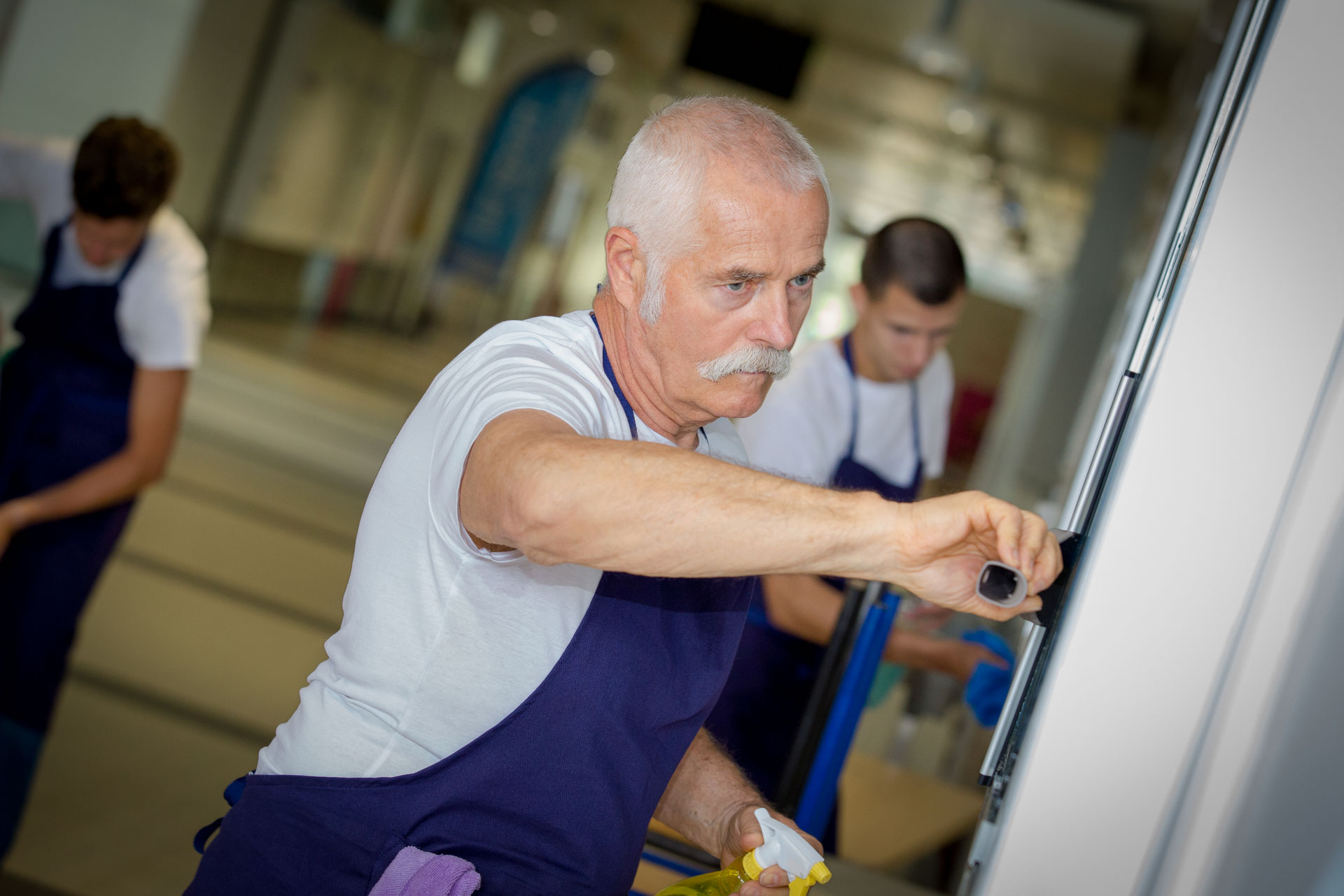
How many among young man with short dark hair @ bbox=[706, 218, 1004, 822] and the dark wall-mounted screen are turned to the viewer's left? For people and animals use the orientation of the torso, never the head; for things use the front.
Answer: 0

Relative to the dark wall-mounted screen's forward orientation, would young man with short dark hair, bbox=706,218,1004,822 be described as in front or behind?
in front

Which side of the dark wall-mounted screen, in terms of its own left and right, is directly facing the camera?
front

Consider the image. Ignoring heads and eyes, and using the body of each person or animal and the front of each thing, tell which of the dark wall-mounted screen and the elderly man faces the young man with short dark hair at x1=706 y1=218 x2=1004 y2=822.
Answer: the dark wall-mounted screen

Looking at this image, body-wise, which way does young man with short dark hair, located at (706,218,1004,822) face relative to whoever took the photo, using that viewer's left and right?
facing the viewer and to the right of the viewer

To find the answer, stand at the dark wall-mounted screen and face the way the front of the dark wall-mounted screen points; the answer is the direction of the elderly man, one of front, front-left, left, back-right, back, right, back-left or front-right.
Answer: front

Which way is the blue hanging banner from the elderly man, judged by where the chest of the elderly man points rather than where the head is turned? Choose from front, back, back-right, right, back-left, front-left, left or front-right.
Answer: back-left
